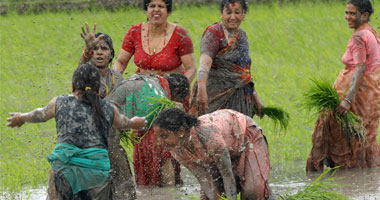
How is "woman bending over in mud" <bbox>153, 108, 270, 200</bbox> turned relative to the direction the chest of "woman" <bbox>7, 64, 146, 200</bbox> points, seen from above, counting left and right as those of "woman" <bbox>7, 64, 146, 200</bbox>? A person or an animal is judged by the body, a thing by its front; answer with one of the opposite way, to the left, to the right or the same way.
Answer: to the left

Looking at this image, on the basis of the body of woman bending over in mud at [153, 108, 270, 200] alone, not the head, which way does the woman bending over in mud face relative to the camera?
to the viewer's left

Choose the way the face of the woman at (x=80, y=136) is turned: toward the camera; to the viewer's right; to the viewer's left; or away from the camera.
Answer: away from the camera

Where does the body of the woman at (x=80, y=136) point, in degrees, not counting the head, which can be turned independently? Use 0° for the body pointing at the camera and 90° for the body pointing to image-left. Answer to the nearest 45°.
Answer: approximately 180°

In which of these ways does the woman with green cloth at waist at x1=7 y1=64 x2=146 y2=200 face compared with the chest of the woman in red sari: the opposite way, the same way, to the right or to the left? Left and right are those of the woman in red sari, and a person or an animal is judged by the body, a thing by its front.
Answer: the opposite way

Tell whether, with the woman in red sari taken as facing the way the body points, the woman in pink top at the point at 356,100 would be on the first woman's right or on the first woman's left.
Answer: on the first woman's left

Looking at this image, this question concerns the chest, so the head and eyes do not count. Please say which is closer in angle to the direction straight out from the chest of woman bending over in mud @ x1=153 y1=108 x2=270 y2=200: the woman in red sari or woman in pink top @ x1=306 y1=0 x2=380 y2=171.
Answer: the woman in red sari

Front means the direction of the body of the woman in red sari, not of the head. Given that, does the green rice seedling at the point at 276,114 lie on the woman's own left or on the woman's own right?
on the woman's own left
